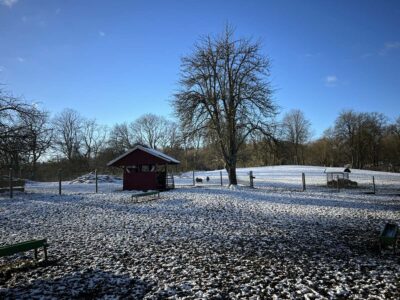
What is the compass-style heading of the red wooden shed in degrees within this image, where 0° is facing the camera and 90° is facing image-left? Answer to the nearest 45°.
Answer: approximately 0°

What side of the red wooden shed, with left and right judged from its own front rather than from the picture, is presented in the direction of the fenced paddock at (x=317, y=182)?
left

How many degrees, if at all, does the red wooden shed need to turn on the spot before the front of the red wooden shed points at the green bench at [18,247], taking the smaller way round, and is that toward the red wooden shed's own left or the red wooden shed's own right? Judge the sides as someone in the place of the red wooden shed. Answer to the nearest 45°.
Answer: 0° — it already faces it

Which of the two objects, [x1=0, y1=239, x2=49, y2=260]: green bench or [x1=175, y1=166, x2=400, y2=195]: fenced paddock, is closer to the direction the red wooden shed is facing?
the green bench

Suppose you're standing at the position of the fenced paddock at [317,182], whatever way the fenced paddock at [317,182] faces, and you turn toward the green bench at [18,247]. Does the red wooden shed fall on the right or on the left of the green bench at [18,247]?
right
